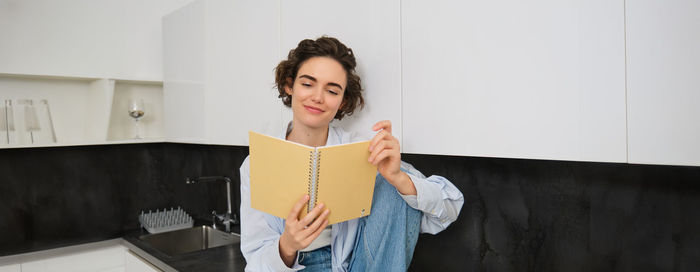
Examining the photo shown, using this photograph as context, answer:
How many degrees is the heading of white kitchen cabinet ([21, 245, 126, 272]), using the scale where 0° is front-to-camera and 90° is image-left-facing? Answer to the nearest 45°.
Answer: approximately 315°

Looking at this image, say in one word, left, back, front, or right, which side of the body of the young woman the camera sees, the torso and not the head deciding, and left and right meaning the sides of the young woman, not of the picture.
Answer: front

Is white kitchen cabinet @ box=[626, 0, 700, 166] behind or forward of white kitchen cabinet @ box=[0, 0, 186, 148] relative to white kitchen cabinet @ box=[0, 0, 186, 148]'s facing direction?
forward

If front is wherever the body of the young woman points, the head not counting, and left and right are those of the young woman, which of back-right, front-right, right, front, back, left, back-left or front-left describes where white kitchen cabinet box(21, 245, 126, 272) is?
back-right

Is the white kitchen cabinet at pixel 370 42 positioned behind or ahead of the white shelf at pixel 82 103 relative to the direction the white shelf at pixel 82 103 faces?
ahead

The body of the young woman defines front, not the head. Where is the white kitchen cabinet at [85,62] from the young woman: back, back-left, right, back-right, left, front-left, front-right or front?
back-right

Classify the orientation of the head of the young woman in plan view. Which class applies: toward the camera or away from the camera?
toward the camera

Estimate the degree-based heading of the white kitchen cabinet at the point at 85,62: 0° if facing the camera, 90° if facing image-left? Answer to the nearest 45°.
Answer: approximately 315°

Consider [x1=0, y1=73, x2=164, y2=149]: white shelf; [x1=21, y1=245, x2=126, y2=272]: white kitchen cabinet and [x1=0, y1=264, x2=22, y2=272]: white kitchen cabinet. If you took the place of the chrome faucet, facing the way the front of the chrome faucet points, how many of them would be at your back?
0

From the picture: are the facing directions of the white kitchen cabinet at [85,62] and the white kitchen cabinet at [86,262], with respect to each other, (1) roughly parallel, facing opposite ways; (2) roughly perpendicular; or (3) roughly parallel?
roughly parallel
